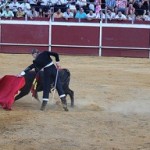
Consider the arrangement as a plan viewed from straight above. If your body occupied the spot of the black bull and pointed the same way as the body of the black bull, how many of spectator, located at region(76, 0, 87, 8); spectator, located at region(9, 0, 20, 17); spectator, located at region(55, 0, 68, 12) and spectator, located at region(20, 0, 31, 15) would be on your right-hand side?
4

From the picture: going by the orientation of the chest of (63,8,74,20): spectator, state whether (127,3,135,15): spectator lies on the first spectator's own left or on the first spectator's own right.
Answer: on the first spectator's own left

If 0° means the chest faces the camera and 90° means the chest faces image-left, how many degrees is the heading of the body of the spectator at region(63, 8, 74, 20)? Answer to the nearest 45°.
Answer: approximately 0°

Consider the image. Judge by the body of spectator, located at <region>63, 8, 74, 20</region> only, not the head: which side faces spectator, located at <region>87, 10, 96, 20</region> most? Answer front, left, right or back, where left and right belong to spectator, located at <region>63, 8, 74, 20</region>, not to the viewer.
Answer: left

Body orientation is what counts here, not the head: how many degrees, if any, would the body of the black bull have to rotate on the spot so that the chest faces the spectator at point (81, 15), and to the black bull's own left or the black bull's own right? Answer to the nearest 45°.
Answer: approximately 90° to the black bull's own right

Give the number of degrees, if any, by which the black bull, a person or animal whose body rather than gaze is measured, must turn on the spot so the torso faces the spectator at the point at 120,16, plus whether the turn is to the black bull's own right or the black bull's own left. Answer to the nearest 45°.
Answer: approximately 90° to the black bull's own right

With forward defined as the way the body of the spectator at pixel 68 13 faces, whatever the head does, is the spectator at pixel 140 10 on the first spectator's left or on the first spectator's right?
on the first spectator's left

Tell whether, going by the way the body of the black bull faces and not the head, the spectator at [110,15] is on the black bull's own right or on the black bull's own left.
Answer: on the black bull's own right

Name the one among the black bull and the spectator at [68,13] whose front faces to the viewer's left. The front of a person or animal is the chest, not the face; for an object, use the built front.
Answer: the black bull

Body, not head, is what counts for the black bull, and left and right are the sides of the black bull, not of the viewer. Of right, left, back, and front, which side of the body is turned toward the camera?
left

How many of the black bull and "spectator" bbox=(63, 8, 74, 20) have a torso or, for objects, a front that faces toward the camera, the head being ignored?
1

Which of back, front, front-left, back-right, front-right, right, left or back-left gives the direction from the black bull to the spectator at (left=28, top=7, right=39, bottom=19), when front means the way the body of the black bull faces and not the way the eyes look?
right

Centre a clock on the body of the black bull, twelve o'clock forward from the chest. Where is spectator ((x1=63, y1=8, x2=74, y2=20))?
The spectator is roughly at 3 o'clock from the black bull.

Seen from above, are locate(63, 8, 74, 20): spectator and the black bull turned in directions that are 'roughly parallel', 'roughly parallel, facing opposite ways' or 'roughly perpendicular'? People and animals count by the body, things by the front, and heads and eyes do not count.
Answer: roughly perpendicular

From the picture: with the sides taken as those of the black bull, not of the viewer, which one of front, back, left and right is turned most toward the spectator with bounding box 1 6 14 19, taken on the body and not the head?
right

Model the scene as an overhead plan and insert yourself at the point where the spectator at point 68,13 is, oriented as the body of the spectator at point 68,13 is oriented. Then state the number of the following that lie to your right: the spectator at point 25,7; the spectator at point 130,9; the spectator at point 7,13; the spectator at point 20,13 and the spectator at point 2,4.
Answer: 4

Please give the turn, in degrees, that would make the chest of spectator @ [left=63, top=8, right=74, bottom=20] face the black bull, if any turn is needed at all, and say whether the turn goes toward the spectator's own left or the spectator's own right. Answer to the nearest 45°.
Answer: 0° — they already face it
